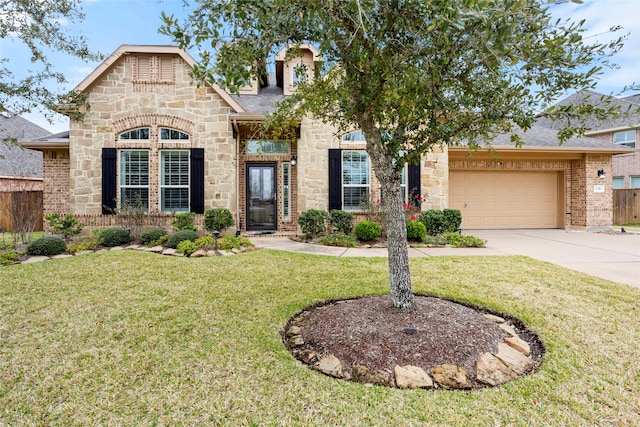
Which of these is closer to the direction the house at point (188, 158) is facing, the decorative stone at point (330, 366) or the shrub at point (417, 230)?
the decorative stone

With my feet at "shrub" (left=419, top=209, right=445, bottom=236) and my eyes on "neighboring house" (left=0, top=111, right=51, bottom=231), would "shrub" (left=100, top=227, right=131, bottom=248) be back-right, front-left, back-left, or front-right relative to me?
front-left

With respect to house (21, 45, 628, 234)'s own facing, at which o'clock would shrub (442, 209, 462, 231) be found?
The shrub is roughly at 11 o'clock from the house.

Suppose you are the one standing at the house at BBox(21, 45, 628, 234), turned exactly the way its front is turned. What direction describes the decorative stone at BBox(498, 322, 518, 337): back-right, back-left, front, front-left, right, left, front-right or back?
front-left

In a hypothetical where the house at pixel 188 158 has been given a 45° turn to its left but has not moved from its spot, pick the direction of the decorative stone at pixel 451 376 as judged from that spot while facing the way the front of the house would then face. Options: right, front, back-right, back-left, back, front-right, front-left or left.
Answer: front

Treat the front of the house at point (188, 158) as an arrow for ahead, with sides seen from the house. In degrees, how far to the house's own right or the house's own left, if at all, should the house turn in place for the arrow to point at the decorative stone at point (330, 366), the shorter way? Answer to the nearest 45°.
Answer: approximately 45° to the house's own left

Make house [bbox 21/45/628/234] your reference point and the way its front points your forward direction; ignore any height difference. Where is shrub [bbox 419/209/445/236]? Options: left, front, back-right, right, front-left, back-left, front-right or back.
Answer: left

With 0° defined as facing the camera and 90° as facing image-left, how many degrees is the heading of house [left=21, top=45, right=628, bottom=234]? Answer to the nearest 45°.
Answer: approximately 0°

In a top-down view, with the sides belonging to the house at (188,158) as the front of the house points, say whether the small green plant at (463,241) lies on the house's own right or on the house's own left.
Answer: on the house's own left

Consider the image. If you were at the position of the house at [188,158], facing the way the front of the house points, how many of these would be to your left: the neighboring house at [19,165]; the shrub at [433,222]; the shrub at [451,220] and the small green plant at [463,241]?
3

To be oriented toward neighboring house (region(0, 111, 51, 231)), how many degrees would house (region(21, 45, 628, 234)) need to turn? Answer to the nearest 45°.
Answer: approximately 135° to its right

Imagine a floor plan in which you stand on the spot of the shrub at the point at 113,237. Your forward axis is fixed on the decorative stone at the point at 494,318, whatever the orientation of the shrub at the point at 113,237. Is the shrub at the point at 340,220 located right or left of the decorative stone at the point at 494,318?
left

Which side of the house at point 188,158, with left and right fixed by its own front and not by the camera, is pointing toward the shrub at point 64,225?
right

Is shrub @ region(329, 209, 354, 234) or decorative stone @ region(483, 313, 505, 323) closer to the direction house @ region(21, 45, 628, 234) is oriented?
the decorative stone

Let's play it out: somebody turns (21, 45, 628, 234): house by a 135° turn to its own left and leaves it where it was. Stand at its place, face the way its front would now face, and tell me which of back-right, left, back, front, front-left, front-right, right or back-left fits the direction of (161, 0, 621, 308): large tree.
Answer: right

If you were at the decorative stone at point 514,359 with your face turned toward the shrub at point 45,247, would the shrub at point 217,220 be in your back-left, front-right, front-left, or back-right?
front-right
